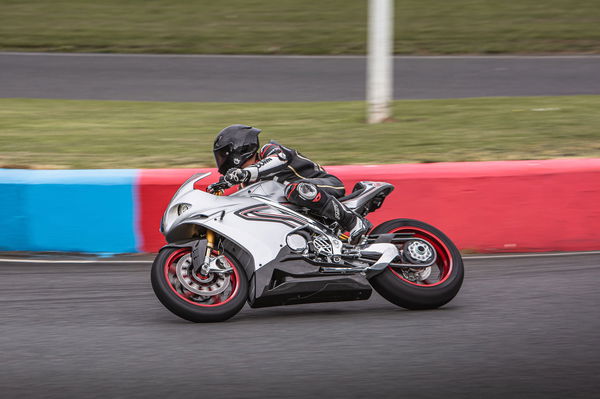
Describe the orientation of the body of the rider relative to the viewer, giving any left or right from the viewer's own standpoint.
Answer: facing to the left of the viewer

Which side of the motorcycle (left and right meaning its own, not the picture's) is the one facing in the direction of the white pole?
right

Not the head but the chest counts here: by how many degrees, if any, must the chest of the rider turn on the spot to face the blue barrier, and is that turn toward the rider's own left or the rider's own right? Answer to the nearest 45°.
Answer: approximately 45° to the rider's own right

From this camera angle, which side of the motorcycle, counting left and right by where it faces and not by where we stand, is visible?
left

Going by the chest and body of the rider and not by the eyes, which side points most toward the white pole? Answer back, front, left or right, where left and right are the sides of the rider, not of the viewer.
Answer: right
